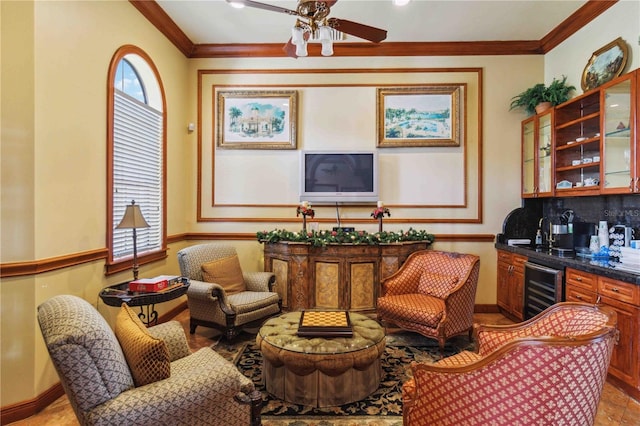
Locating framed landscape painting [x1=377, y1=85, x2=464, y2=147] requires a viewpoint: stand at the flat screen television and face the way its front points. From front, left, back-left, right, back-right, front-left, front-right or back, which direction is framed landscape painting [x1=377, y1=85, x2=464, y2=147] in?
left

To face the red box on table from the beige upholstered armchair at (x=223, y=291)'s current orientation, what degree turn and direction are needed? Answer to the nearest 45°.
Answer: approximately 90° to its right

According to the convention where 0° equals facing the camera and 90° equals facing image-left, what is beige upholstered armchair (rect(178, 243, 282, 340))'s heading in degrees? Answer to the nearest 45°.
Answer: approximately 315°

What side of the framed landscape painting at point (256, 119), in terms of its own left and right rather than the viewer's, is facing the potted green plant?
left

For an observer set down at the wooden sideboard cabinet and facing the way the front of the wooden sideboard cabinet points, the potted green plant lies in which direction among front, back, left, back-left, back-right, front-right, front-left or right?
left

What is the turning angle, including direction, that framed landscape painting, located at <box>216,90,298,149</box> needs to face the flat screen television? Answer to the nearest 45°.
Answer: approximately 90° to its left

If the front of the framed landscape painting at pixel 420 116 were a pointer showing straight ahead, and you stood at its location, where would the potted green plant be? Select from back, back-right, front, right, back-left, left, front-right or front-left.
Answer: left

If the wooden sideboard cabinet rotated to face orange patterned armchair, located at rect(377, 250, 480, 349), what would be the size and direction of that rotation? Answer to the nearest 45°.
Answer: approximately 45° to its left

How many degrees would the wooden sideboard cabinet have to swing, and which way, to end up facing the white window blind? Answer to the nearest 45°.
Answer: approximately 90° to its right

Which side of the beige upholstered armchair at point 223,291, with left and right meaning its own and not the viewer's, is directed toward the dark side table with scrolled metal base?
right

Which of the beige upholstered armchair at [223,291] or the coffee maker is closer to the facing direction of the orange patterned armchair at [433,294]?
the beige upholstered armchair
